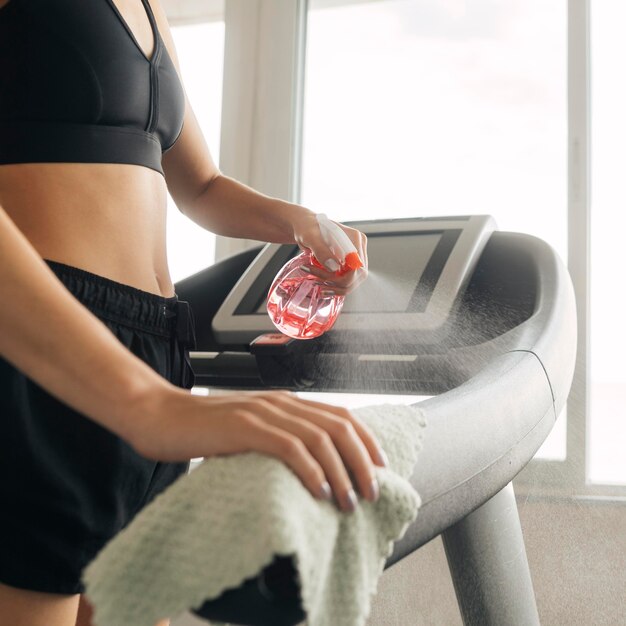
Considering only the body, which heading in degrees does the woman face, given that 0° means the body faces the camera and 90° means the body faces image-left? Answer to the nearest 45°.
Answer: approximately 315°
